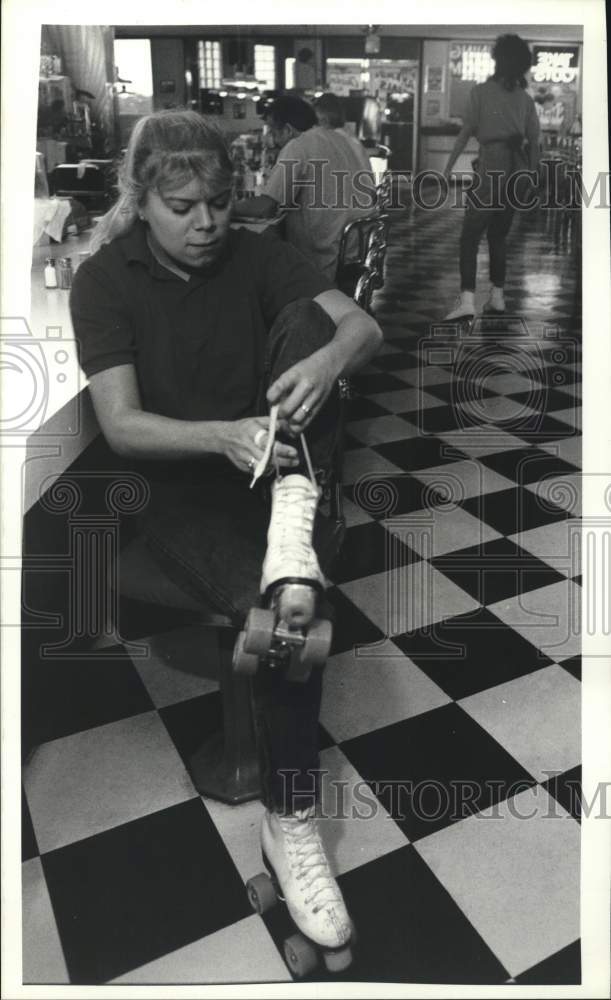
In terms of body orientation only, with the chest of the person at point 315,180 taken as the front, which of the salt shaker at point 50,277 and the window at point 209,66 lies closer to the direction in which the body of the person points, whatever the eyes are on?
the window

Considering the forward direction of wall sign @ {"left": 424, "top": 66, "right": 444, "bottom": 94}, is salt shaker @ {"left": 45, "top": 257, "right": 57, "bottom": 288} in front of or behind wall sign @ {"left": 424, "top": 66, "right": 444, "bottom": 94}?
in front

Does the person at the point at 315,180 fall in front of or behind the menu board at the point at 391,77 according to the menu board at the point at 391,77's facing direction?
in front

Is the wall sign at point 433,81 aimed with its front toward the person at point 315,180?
yes

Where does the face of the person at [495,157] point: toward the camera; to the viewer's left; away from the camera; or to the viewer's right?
away from the camera

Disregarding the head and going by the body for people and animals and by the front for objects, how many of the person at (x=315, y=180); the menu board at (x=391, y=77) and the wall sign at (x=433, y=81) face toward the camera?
2
